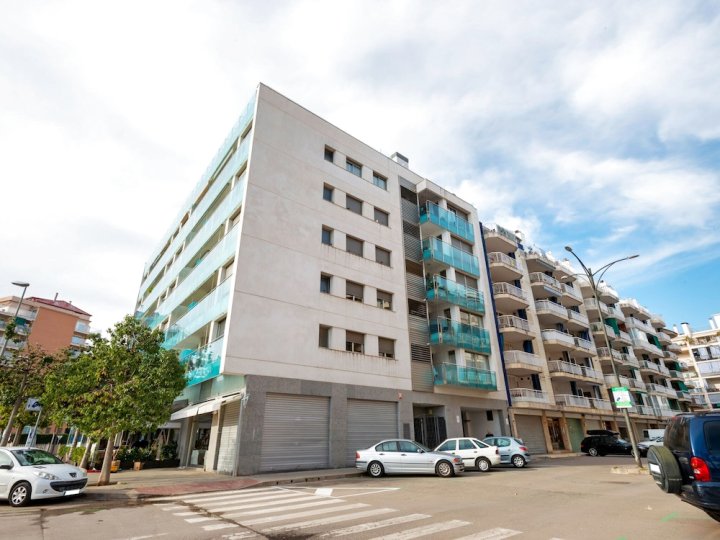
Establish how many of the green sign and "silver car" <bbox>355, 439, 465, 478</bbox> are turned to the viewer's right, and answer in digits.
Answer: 1

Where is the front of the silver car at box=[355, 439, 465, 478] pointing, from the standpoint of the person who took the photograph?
facing to the right of the viewer

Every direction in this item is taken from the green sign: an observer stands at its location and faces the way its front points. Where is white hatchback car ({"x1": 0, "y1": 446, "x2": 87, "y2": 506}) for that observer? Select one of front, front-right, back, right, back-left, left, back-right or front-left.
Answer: front-right

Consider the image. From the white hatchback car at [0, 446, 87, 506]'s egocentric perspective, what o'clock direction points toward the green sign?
The green sign is roughly at 11 o'clock from the white hatchback car.

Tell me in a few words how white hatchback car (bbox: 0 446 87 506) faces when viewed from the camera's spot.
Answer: facing the viewer and to the right of the viewer

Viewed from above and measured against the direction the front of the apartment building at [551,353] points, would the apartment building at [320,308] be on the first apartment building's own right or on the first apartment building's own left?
on the first apartment building's own right

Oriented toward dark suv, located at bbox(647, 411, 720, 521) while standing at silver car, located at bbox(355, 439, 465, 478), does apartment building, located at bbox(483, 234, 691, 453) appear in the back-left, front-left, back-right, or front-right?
back-left

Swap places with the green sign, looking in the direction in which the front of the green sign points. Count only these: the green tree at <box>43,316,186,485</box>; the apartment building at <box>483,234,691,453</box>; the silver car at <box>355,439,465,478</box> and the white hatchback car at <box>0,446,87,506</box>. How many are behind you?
1

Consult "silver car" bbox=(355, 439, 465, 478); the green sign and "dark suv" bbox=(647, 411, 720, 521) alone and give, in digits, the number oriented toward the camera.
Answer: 1

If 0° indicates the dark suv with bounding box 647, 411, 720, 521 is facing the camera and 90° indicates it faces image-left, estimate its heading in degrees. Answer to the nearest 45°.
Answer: approximately 225°
